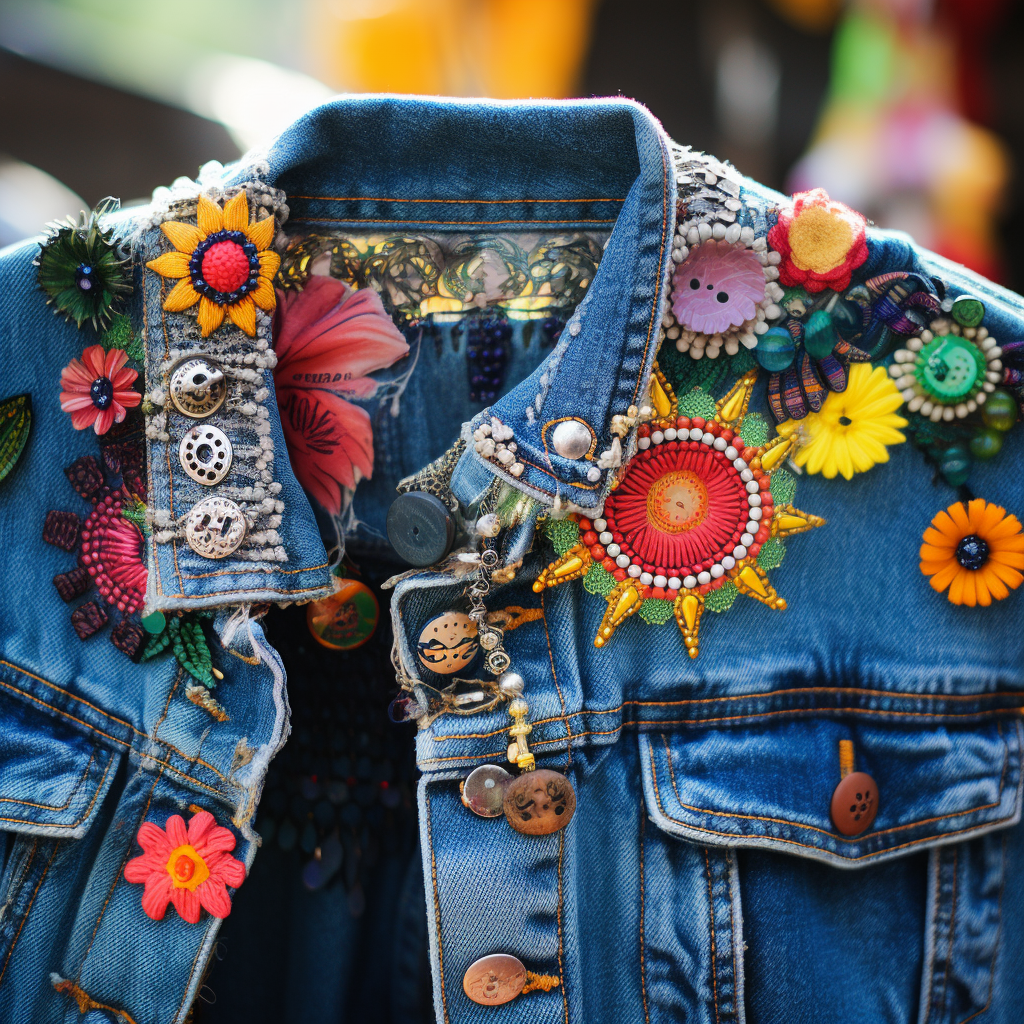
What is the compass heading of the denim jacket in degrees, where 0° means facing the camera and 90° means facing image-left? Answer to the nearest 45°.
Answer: approximately 0°
